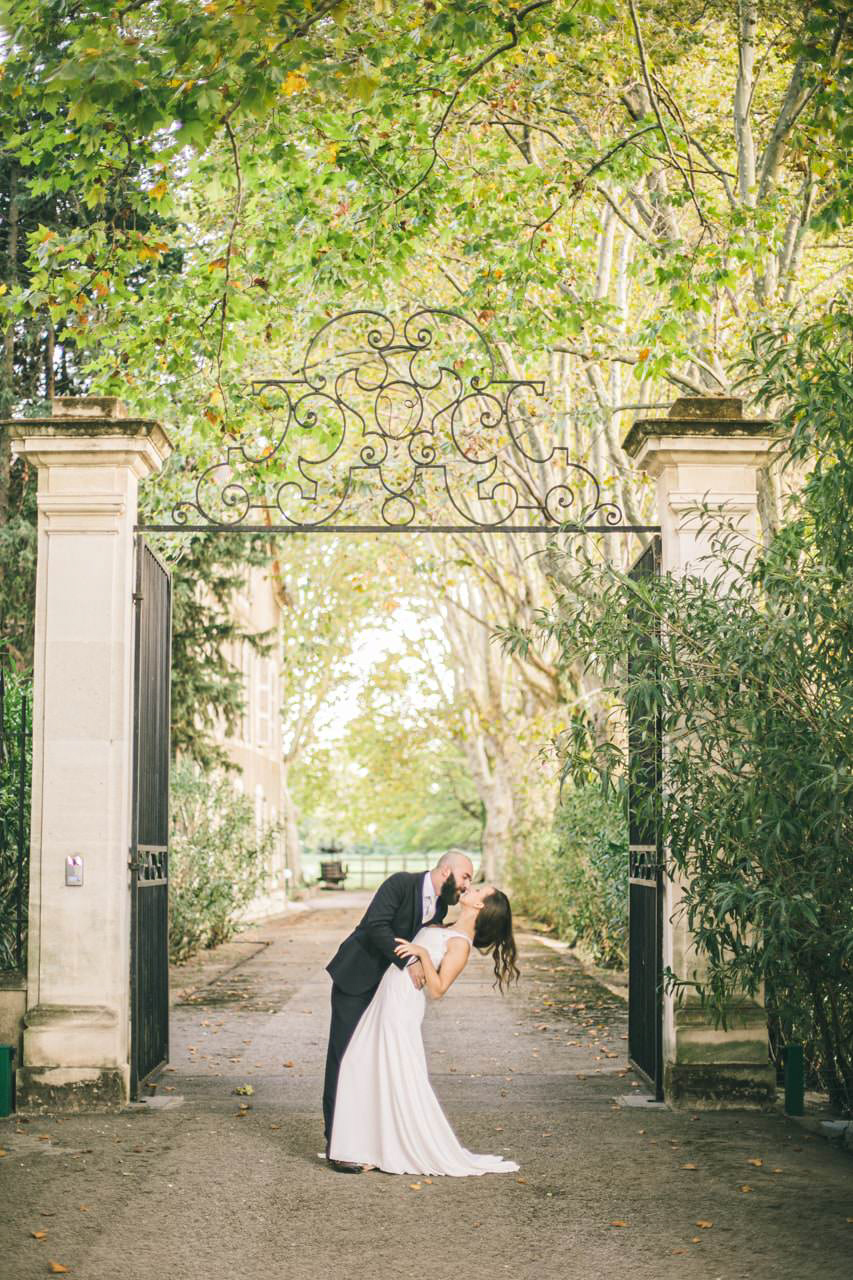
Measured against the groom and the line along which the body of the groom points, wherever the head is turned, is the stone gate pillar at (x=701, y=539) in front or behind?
in front

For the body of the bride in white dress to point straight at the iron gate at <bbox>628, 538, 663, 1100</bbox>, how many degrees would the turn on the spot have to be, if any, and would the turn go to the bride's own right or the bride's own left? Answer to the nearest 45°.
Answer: approximately 135° to the bride's own right

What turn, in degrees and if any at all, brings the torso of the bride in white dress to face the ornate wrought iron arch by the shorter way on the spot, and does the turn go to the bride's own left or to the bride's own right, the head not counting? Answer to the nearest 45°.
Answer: approximately 90° to the bride's own right

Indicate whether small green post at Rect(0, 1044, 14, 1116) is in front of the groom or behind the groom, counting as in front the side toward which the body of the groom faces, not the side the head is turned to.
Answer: behind

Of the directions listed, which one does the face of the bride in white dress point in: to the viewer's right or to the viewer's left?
to the viewer's left

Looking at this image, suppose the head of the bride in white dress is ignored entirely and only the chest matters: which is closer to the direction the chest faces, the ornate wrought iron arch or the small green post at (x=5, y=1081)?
the small green post

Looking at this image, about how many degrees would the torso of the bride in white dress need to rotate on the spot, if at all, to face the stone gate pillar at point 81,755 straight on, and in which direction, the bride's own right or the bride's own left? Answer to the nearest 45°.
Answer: approximately 45° to the bride's own right

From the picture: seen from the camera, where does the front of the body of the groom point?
to the viewer's right

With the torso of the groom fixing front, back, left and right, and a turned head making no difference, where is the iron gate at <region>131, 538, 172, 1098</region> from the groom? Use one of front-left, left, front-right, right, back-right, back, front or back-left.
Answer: back-left

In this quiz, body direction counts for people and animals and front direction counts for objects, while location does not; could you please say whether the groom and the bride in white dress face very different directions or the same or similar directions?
very different directions

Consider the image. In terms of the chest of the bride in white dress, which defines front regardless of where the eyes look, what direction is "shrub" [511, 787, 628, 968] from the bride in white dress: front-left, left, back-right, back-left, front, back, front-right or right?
right

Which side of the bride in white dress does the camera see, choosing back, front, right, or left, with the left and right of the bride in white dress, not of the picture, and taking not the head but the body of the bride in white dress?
left
